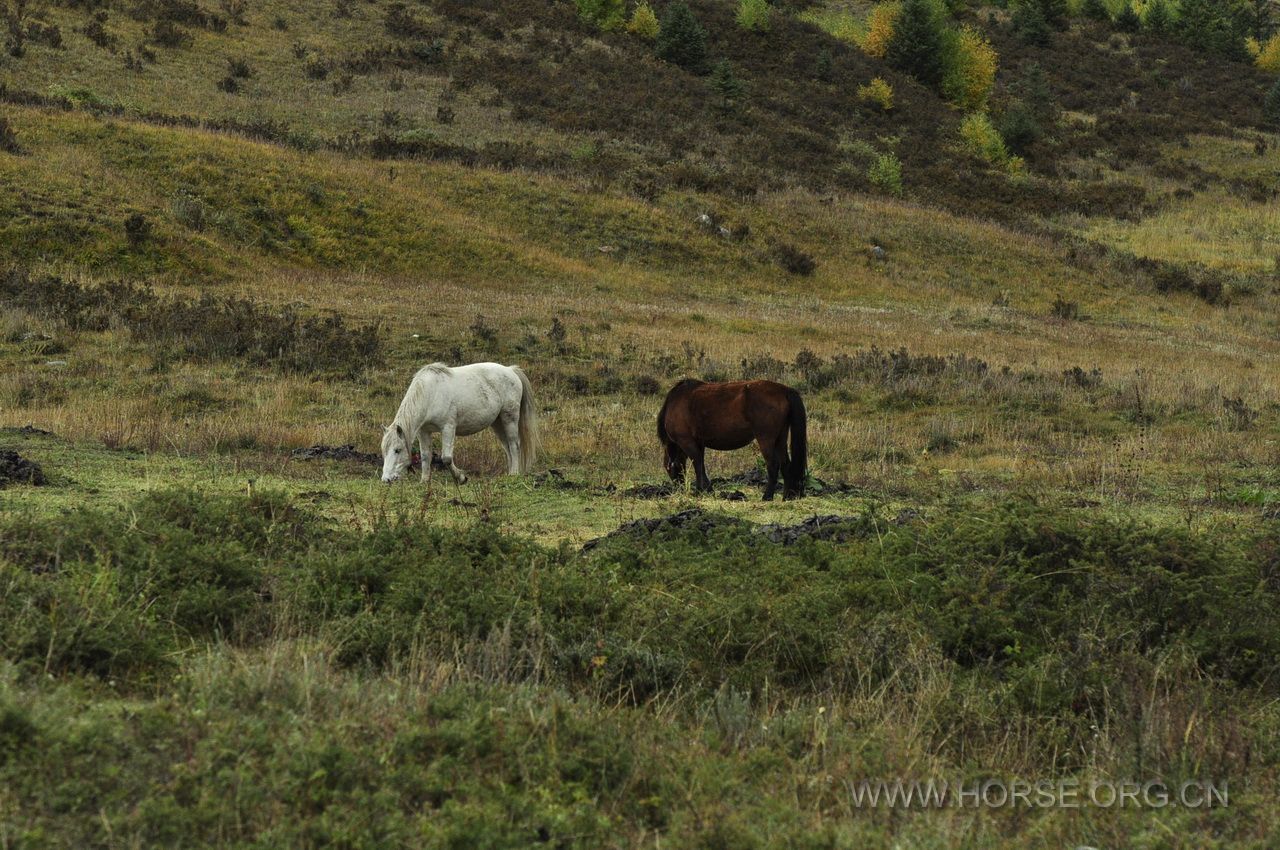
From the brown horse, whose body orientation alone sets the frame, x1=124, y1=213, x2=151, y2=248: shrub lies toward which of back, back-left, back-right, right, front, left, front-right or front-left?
front-right

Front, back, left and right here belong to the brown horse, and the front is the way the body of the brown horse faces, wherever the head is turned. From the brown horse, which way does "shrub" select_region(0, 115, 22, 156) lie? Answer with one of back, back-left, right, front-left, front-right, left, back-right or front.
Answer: front-right

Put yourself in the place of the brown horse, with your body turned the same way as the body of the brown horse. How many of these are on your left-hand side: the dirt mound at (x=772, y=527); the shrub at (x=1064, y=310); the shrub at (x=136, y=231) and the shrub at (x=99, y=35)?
1

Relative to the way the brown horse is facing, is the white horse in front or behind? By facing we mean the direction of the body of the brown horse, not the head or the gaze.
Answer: in front

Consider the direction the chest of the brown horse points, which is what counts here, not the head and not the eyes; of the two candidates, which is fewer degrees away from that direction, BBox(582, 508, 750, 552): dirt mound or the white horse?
the white horse

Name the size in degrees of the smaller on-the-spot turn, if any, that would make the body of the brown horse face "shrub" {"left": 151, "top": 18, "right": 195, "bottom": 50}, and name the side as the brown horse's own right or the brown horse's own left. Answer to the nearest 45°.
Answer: approximately 45° to the brown horse's own right

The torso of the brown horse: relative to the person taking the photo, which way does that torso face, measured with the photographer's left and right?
facing to the left of the viewer

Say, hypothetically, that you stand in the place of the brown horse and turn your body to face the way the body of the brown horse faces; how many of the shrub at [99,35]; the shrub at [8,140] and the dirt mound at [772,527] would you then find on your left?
1

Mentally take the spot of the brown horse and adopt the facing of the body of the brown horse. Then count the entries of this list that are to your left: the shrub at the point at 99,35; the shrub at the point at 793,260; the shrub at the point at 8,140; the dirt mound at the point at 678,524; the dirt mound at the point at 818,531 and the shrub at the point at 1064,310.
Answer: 2

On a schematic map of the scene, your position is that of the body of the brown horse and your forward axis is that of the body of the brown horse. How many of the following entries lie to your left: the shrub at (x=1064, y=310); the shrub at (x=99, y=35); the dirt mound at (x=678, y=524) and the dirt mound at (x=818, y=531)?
2

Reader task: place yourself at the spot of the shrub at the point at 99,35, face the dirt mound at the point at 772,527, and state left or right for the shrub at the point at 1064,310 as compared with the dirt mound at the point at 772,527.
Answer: left

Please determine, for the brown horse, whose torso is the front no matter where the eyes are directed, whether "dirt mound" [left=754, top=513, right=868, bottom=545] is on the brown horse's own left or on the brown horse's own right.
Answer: on the brown horse's own left

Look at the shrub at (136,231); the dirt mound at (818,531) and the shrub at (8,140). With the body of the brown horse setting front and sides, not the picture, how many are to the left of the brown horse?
1

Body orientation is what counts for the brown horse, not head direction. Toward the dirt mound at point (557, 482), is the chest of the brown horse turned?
yes

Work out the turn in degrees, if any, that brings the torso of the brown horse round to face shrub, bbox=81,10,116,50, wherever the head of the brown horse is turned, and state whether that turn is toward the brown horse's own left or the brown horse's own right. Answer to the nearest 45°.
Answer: approximately 45° to the brown horse's own right

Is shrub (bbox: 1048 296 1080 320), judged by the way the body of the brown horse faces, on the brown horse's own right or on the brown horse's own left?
on the brown horse's own right
